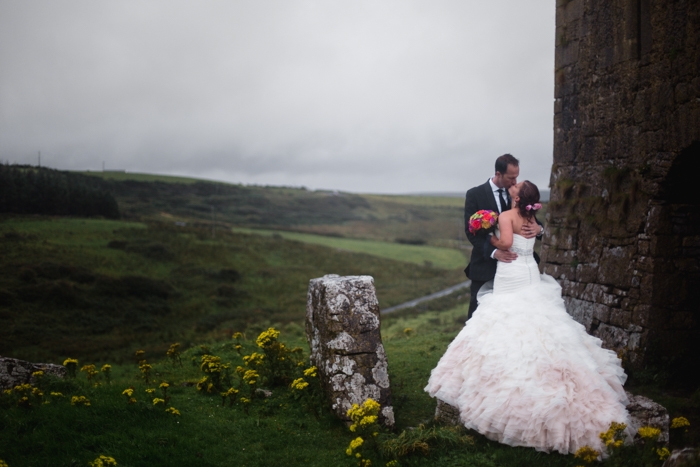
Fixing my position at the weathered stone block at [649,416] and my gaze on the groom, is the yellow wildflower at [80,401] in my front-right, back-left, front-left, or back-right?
front-left

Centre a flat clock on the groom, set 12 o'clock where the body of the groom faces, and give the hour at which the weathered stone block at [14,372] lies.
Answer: The weathered stone block is roughly at 4 o'clock from the groom.

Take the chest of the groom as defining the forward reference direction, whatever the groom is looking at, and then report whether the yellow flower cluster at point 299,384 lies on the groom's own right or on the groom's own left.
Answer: on the groom's own right

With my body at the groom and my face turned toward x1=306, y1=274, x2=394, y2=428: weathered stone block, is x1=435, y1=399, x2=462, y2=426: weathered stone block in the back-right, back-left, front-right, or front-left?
front-left

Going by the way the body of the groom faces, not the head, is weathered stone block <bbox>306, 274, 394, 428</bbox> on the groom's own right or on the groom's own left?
on the groom's own right

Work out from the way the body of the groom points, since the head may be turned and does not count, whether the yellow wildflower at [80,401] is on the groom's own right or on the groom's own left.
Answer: on the groom's own right

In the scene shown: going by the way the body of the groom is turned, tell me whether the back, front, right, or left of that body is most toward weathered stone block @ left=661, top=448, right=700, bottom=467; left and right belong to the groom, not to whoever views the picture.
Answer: front

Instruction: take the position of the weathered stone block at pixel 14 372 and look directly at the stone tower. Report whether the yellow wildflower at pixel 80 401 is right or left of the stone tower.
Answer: right

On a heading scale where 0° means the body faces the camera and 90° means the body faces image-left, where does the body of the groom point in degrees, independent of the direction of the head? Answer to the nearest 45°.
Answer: approximately 315°

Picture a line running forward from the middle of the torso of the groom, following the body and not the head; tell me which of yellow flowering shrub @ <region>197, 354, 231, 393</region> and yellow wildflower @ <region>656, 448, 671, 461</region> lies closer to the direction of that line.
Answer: the yellow wildflower
